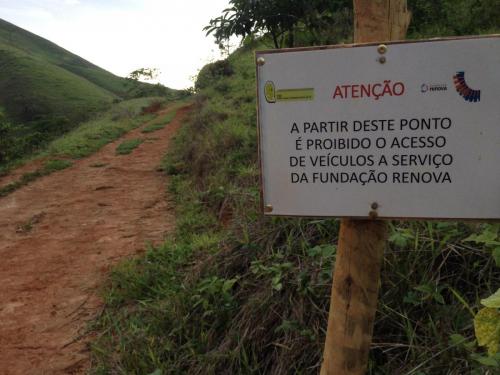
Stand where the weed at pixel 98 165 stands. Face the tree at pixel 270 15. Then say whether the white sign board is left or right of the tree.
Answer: right

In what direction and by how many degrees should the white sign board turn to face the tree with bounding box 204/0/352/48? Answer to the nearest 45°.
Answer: approximately 180°

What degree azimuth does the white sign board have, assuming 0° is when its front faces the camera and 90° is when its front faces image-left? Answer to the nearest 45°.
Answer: approximately 0°

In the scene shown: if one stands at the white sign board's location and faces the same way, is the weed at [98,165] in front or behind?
behind
